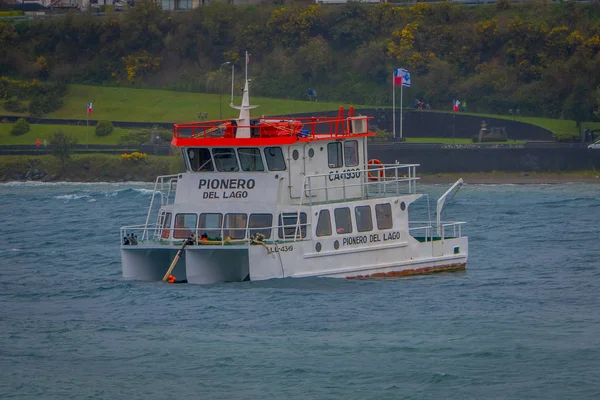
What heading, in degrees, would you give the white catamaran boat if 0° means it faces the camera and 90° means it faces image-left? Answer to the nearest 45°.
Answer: approximately 45°
